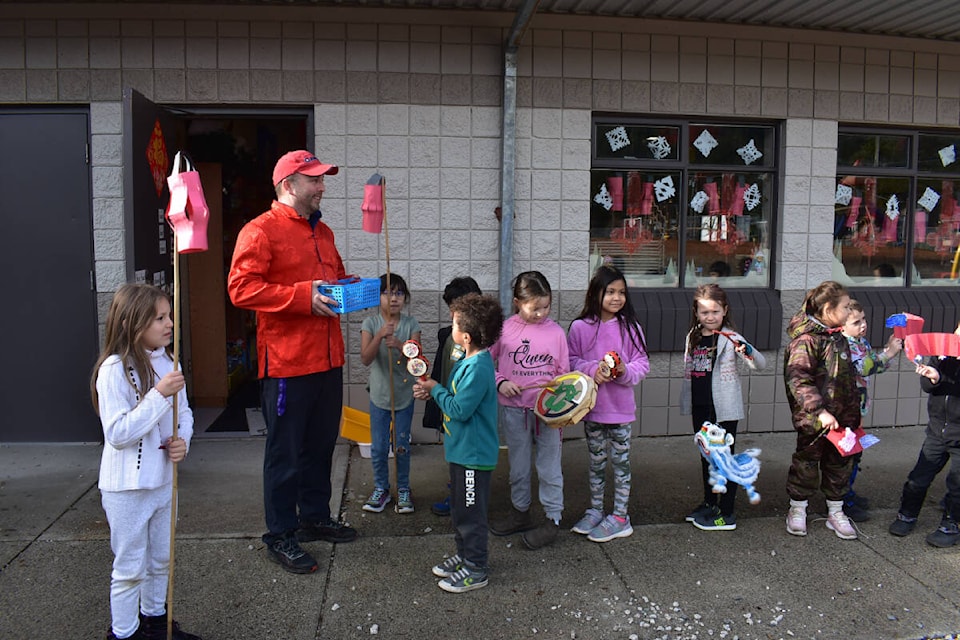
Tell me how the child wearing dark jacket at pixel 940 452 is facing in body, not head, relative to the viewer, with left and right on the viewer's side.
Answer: facing the viewer and to the left of the viewer

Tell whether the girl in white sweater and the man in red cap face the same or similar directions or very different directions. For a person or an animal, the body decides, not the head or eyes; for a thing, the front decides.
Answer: same or similar directions

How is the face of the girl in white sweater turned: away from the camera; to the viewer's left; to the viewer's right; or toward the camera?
to the viewer's right

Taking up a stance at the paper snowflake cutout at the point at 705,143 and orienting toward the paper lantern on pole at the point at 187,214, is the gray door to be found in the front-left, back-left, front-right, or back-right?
front-right

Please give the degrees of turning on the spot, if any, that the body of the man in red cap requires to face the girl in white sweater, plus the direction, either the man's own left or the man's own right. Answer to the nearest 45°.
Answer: approximately 90° to the man's own right

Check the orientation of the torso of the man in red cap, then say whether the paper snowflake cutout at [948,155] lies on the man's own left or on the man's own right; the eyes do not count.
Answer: on the man's own left

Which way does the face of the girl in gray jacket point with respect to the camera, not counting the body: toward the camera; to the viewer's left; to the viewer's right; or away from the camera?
toward the camera

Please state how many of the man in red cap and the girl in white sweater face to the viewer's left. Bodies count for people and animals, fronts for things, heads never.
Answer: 0

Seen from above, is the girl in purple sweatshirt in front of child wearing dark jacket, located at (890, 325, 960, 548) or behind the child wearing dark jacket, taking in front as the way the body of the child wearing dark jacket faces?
in front

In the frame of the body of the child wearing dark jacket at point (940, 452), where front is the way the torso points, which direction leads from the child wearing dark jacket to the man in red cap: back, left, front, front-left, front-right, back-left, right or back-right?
front

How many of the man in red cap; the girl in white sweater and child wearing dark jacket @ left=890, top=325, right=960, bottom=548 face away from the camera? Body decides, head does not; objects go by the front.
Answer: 0

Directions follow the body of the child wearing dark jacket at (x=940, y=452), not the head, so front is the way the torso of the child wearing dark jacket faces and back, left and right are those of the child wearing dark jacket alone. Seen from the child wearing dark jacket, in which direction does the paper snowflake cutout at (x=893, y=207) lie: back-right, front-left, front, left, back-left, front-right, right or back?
back-right

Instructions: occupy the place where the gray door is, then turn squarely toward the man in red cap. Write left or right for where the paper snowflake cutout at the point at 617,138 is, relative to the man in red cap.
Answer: left

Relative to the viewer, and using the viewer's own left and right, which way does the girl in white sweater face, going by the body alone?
facing the viewer and to the right of the viewer

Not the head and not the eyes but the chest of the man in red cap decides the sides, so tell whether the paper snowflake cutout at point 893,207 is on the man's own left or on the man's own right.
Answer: on the man's own left
